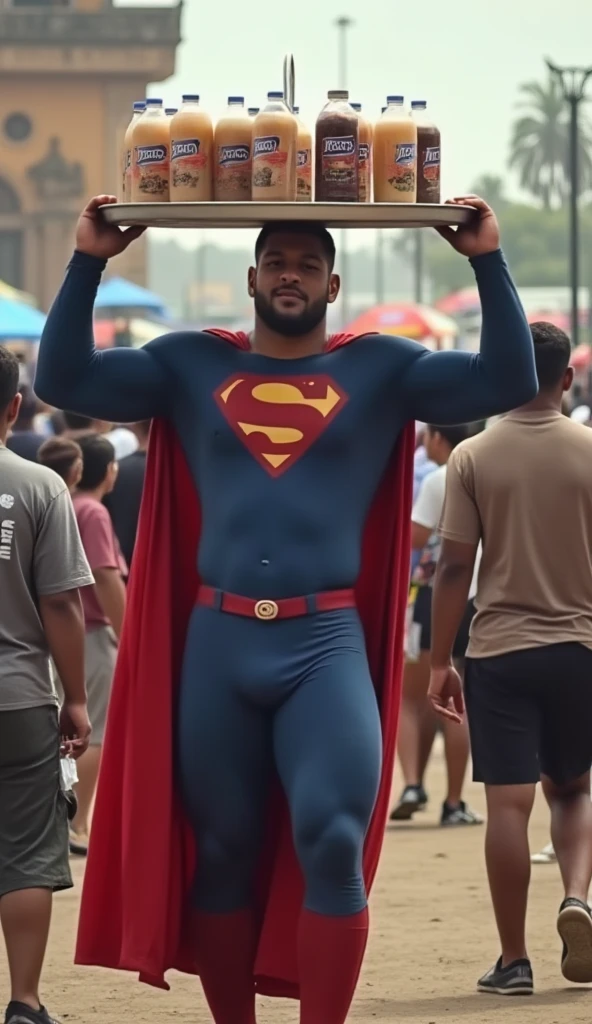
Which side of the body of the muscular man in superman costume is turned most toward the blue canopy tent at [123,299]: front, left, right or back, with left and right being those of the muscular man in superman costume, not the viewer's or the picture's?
back

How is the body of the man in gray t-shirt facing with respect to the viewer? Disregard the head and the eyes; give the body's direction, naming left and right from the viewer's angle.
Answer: facing away from the viewer

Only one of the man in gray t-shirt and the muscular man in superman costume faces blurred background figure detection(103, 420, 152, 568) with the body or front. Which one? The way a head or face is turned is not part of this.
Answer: the man in gray t-shirt

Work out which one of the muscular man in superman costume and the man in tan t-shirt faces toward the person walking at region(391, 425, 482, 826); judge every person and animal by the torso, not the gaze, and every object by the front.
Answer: the man in tan t-shirt

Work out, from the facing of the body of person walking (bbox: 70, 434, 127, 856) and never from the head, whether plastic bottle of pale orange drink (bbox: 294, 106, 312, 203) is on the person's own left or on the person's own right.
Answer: on the person's own right

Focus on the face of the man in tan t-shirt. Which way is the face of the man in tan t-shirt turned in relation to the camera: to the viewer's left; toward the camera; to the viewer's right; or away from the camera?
away from the camera

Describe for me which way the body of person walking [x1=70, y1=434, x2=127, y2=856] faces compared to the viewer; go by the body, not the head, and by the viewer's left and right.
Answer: facing away from the viewer and to the right of the viewer

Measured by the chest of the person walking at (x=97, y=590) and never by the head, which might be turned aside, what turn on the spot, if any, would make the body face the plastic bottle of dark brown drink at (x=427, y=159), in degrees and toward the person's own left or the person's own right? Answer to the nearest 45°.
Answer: approximately 135° to the person's own right

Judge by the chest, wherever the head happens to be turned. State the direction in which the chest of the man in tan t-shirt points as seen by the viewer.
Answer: away from the camera
